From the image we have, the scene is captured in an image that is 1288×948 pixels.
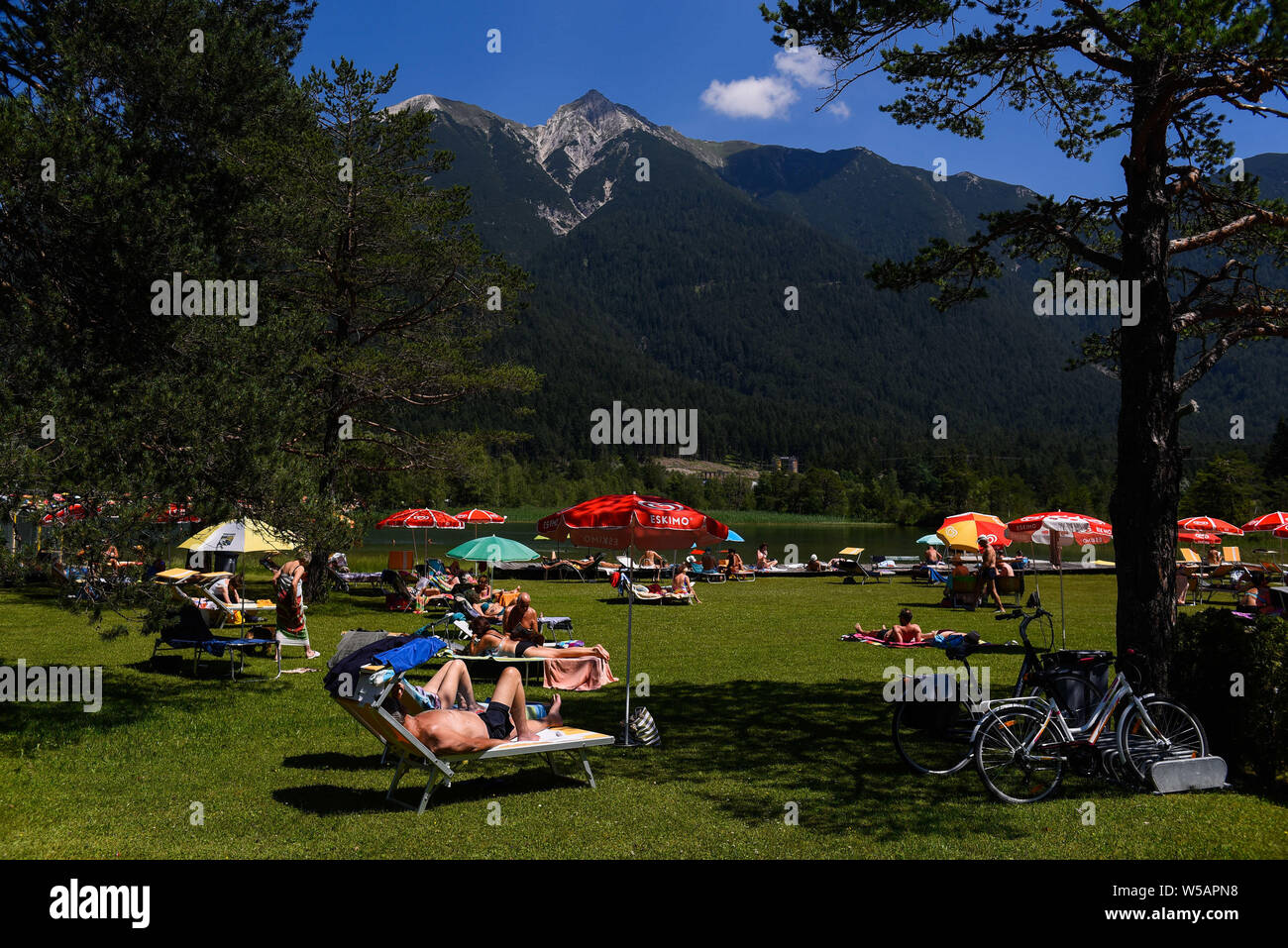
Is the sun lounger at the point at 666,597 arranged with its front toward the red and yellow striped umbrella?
yes

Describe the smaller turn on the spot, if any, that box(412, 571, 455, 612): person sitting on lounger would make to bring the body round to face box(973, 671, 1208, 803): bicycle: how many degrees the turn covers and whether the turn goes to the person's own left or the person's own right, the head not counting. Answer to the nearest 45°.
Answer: approximately 90° to the person's own right

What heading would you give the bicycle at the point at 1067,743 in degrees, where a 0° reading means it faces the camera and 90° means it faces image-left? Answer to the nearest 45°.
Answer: approximately 270°

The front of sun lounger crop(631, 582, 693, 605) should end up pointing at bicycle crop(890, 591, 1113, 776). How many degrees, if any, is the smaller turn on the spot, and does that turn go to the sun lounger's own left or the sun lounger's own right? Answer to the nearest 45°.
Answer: approximately 90° to the sun lounger's own right

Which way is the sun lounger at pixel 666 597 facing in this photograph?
to the viewer's right

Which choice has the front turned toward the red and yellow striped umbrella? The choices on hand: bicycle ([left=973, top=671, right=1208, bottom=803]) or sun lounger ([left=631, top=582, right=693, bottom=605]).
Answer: the sun lounger

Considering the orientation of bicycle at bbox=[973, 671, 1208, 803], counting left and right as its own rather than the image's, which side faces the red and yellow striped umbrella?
left
